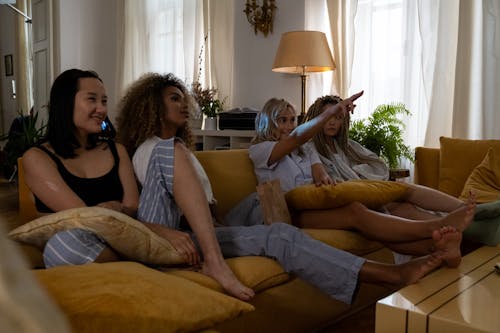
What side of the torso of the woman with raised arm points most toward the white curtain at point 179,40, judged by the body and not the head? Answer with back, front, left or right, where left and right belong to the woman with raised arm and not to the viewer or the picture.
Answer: back

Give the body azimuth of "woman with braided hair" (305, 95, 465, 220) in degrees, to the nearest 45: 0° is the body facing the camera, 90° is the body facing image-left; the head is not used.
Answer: approximately 315°

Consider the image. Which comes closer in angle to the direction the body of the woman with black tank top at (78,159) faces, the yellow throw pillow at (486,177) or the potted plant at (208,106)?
the yellow throw pillow

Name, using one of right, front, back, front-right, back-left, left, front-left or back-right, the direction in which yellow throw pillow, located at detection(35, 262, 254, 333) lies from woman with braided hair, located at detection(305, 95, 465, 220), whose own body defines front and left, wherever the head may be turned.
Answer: front-right

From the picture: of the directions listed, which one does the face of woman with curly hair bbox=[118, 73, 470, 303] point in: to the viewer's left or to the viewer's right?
to the viewer's right

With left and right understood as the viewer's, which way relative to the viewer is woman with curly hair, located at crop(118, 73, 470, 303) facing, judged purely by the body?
facing to the right of the viewer

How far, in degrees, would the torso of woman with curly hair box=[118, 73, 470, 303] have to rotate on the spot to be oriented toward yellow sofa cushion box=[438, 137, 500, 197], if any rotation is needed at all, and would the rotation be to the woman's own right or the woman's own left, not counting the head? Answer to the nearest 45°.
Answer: approximately 45° to the woman's own left

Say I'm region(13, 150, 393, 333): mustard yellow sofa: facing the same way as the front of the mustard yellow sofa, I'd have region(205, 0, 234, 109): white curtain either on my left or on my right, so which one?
on my left

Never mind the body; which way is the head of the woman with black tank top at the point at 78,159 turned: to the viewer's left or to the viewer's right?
to the viewer's right
